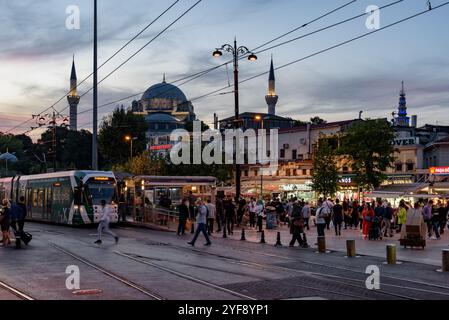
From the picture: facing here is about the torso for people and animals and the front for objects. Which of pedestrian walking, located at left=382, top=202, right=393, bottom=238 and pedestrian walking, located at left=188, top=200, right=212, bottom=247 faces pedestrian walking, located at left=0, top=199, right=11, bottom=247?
pedestrian walking, located at left=188, top=200, right=212, bottom=247

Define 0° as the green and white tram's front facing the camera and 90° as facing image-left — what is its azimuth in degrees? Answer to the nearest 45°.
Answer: approximately 315°
